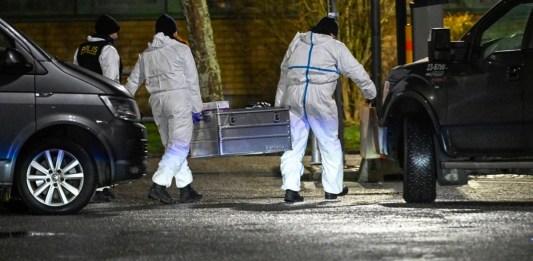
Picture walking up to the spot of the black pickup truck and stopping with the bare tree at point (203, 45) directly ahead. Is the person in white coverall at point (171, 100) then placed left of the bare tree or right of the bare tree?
left

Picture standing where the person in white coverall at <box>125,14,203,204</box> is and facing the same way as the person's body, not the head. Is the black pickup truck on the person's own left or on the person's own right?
on the person's own right

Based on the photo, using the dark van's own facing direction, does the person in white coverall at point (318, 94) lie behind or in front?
in front

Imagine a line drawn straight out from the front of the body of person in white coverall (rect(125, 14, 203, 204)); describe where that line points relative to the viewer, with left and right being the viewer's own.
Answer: facing away from the viewer and to the right of the viewer

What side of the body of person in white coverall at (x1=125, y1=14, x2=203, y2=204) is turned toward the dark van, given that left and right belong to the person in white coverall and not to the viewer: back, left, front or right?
left

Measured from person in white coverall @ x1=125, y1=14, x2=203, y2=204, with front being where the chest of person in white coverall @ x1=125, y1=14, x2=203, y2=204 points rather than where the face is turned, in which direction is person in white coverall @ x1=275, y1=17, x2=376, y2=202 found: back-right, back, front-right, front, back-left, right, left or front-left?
front-right

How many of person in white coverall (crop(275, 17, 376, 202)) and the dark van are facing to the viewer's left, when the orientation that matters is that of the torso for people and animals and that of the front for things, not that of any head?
0

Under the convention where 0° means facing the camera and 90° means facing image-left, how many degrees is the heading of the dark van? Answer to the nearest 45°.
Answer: approximately 270°

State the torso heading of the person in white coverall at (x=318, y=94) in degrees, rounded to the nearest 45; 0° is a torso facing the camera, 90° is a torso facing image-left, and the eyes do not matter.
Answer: approximately 225°
